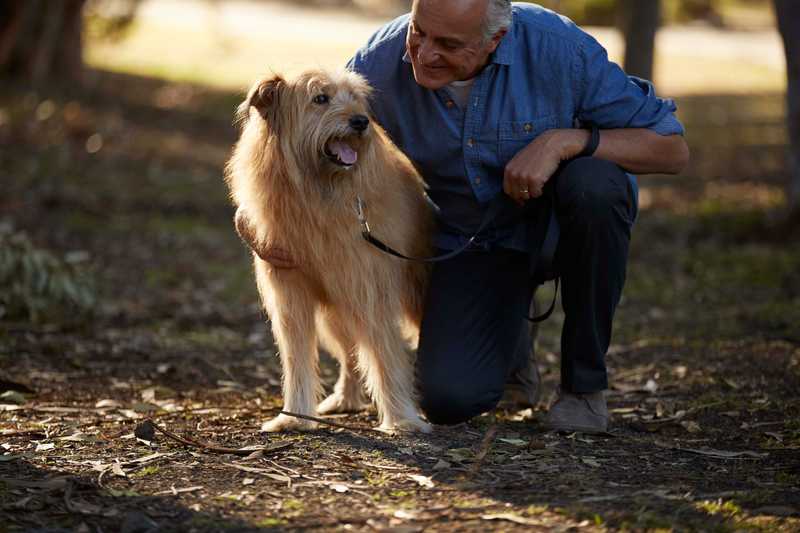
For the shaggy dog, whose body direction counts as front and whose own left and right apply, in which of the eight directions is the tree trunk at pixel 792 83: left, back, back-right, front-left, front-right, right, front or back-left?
back-left

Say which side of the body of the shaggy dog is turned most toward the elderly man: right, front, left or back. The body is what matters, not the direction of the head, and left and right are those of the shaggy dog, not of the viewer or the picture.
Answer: left

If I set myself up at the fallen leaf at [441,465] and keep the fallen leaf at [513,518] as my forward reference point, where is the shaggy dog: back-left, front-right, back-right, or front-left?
back-right

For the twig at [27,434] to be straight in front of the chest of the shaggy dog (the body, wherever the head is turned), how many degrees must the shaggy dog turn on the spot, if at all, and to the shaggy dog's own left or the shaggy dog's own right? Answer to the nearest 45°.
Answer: approximately 90° to the shaggy dog's own right

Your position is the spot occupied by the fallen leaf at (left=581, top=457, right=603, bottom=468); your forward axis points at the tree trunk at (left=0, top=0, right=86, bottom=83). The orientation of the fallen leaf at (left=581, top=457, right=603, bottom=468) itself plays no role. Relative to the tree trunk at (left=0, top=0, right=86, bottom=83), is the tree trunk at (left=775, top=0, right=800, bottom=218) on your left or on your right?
right

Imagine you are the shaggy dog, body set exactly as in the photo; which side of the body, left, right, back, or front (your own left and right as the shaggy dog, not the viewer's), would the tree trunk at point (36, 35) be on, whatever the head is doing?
back

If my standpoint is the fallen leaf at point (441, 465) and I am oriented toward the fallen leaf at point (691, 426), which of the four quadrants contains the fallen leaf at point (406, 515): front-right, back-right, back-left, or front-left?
back-right

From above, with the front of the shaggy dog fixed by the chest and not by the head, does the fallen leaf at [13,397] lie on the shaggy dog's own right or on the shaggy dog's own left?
on the shaggy dog's own right

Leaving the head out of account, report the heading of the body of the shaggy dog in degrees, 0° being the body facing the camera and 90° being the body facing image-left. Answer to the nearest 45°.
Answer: approximately 0°
